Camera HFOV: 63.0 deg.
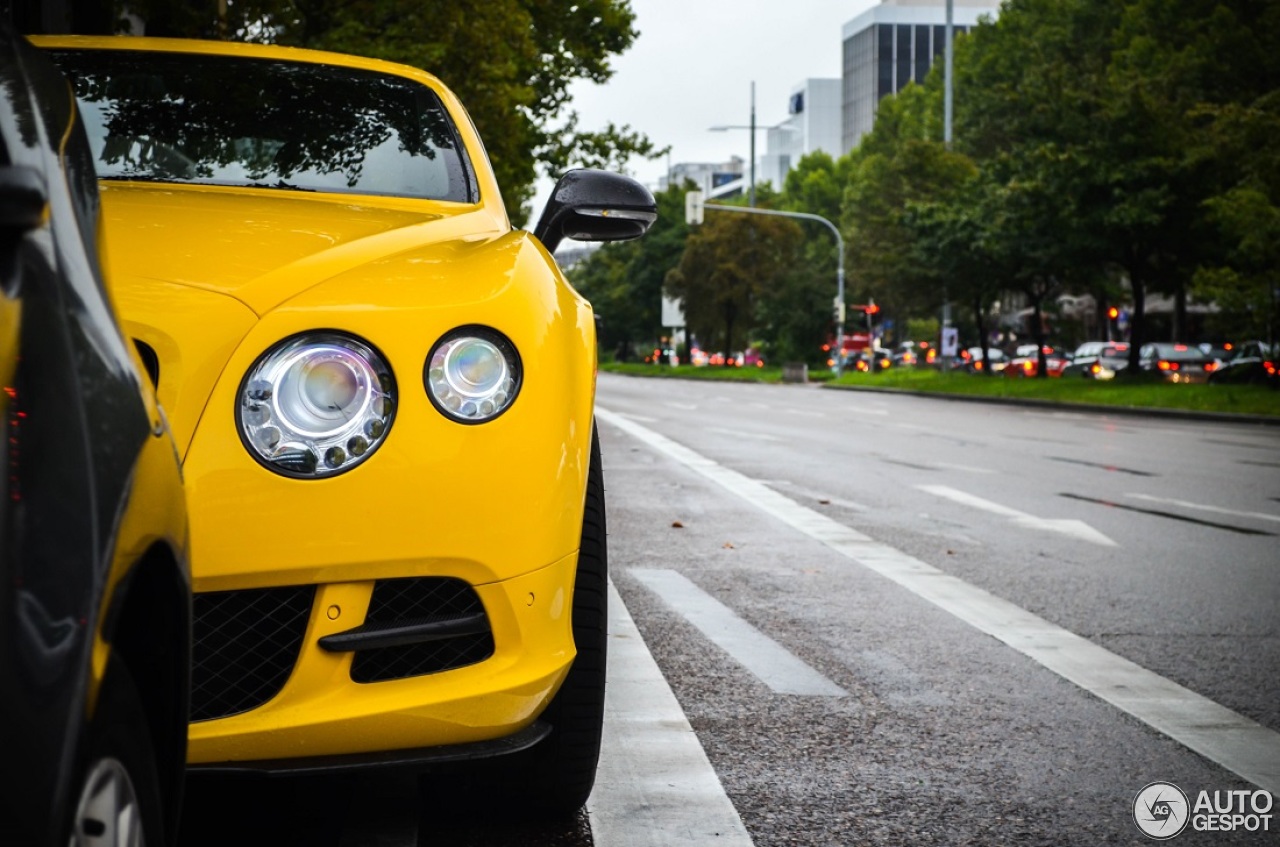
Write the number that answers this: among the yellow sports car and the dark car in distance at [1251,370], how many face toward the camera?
1

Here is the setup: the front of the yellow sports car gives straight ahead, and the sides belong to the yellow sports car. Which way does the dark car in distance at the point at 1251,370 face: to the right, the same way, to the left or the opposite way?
the opposite way

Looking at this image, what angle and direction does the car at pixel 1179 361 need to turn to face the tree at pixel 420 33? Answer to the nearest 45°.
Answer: approximately 135° to its left

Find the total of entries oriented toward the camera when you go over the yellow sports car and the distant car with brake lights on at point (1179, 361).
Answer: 1

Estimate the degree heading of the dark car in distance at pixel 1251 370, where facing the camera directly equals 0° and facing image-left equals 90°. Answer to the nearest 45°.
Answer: approximately 135°

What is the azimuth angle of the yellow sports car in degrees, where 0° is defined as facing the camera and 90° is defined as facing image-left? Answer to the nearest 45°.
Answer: approximately 0°

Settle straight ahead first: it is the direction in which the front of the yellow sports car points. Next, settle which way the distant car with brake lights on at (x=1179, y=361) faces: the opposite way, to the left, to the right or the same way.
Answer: the opposite way

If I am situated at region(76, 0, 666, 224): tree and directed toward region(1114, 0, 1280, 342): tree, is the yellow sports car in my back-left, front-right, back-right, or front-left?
back-right

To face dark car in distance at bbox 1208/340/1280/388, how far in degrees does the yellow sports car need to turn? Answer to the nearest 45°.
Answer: approximately 135° to its left

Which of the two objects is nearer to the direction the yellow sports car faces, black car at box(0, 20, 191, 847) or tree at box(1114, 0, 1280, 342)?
the black car

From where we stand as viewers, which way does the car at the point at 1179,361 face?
facing away from the viewer and to the left of the viewer

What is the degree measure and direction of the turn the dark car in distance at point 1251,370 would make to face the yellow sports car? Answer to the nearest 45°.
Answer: approximately 135° to its left
